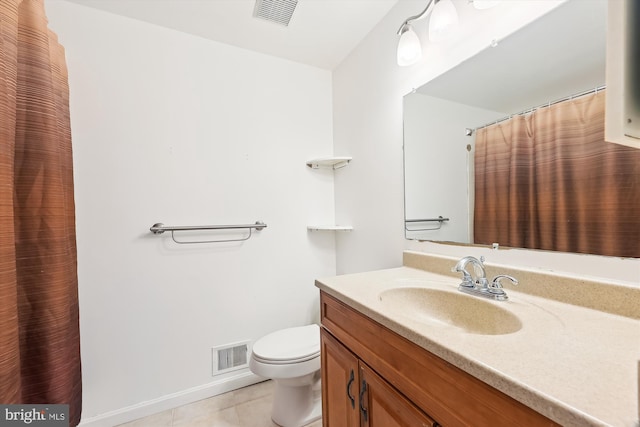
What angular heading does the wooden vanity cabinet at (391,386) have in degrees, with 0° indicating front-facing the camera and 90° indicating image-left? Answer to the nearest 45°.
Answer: approximately 45°

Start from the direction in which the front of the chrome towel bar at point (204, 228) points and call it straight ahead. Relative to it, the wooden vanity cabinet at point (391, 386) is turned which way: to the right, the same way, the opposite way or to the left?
to the right

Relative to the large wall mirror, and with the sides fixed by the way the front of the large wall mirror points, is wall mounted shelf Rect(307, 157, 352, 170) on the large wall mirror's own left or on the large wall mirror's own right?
on the large wall mirror's own right

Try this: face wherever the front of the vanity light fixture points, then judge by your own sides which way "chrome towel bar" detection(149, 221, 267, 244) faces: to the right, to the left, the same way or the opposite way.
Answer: to the left

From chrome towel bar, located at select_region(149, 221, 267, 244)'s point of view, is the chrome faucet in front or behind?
in front

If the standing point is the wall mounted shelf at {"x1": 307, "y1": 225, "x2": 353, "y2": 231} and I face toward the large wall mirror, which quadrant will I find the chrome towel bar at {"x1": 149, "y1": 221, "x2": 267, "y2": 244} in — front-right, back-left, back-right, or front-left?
back-right

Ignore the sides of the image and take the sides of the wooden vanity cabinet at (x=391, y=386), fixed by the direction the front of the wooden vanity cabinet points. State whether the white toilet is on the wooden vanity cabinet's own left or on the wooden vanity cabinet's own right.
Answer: on the wooden vanity cabinet's own right
